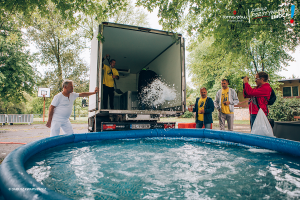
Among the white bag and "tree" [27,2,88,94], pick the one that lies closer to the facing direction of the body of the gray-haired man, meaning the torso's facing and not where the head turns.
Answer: the white bag

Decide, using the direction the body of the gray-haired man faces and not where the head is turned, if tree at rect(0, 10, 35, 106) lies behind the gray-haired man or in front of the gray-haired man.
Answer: behind

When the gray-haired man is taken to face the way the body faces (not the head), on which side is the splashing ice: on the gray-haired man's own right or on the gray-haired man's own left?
on the gray-haired man's own left

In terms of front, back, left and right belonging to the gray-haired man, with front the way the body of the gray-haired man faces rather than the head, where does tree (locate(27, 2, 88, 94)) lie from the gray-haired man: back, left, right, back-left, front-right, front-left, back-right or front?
back-left

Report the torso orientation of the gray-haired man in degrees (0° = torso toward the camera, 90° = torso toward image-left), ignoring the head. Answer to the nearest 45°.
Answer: approximately 315°
